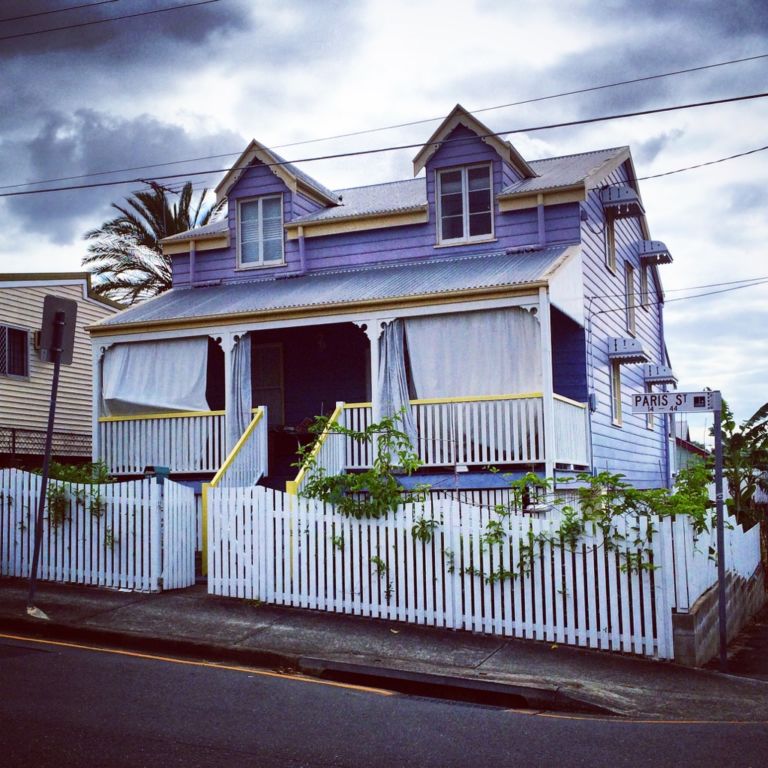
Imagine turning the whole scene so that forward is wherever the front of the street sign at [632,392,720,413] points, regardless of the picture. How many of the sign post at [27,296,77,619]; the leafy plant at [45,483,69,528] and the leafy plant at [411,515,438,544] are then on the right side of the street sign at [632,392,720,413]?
3

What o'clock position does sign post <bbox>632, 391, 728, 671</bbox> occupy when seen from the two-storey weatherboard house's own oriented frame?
The sign post is roughly at 10 o'clock from the two-storey weatherboard house.

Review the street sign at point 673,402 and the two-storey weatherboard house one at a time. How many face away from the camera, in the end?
0

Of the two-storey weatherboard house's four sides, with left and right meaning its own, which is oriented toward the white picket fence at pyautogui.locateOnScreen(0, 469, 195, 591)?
front

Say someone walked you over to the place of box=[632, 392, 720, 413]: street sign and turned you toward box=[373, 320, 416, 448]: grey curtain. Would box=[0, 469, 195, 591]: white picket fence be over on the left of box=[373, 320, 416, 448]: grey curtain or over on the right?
left

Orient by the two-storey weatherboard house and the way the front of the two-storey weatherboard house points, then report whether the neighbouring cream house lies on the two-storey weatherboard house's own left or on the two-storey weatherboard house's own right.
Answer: on the two-storey weatherboard house's own right

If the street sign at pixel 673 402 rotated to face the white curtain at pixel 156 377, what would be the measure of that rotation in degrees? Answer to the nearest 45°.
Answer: approximately 135° to its right

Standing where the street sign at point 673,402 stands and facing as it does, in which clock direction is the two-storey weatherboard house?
The two-storey weatherboard house is roughly at 5 o'clock from the street sign.

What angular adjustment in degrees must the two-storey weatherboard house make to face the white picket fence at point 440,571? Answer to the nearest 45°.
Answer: approximately 45° to its left

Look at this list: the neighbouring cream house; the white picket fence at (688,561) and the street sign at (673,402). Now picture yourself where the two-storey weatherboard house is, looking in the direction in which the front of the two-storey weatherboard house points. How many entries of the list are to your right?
1

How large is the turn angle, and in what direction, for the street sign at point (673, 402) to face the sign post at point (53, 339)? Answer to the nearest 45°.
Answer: approximately 90° to its right

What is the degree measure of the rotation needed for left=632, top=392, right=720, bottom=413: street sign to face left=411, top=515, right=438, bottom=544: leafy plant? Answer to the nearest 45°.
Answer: approximately 90° to its right

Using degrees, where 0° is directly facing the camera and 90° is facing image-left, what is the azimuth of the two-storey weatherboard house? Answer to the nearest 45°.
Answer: approximately 45°

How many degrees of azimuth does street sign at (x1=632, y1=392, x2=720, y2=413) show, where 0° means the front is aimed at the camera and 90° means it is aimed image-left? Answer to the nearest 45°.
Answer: approximately 0°

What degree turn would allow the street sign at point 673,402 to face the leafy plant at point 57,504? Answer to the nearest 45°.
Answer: approximately 90° to its right
